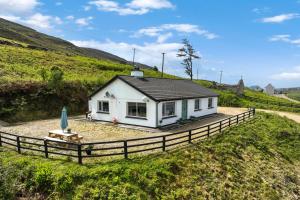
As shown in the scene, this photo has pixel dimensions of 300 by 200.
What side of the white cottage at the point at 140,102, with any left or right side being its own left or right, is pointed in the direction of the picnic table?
right

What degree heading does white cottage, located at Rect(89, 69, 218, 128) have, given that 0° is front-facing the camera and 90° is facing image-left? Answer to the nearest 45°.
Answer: approximately 315°
